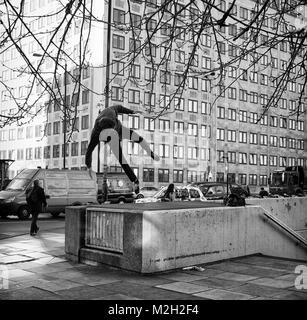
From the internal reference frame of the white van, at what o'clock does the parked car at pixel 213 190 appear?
The parked car is roughly at 7 o'clock from the white van.

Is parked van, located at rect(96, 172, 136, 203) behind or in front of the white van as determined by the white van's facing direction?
behind

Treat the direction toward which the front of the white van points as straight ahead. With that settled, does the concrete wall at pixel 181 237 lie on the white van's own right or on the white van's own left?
on the white van's own left

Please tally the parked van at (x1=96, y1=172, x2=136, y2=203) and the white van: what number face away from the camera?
0

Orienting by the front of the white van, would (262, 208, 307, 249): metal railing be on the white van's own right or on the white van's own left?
on the white van's own left

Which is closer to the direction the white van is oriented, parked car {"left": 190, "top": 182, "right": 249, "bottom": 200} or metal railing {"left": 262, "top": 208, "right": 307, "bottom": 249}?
the metal railing

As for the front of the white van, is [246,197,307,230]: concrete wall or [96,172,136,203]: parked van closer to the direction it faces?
the concrete wall

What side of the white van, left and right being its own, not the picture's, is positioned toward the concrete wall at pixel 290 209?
left

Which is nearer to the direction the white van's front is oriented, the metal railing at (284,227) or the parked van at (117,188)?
the metal railing

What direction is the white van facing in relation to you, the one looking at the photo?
facing the viewer and to the left of the viewer
